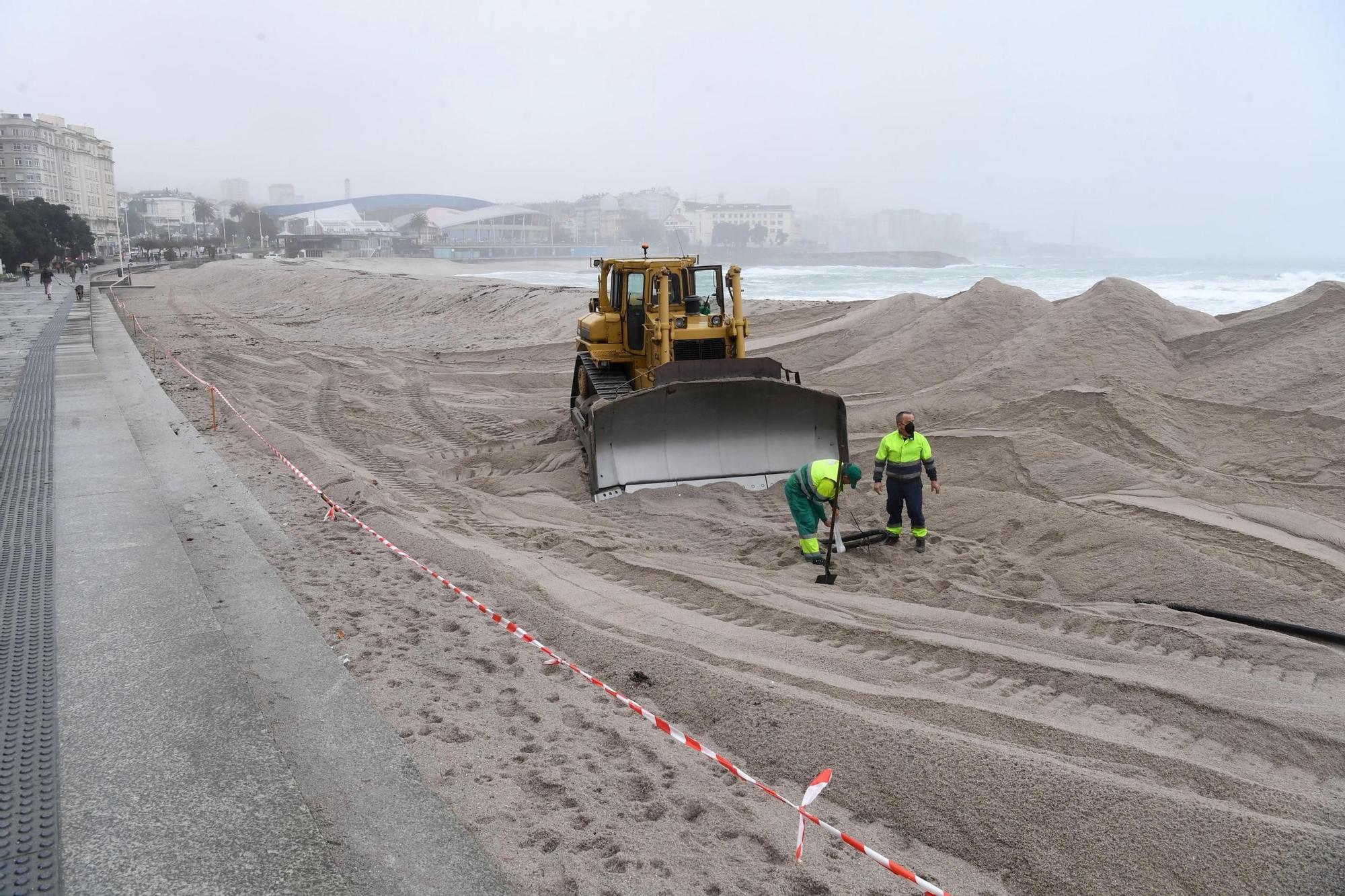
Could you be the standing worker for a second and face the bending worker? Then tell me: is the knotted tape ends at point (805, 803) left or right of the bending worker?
left

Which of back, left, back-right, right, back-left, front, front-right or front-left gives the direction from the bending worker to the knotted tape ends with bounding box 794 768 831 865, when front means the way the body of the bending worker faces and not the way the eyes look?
right

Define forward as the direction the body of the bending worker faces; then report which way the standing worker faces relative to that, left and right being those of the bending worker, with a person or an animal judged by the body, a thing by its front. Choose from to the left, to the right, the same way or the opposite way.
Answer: to the right

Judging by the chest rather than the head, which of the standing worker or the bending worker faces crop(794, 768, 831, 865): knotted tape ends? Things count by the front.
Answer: the standing worker

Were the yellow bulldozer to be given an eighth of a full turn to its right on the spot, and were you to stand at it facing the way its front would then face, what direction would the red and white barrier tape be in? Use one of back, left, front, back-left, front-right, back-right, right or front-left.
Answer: front

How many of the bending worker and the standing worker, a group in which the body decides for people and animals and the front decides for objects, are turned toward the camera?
1

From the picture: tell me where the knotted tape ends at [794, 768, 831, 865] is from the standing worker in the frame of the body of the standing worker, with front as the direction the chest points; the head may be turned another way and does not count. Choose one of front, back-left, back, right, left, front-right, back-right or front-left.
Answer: front

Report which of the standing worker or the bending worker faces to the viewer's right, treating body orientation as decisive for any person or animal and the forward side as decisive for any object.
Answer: the bending worker

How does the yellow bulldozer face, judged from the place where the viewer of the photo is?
facing the viewer and to the right of the viewer

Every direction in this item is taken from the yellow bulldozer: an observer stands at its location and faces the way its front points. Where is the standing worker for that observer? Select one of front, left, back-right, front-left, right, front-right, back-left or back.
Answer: front

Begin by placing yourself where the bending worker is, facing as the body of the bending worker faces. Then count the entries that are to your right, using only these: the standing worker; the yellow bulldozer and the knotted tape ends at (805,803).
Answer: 1

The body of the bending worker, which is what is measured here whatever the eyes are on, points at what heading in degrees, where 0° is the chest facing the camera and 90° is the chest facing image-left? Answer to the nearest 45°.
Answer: approximately 270°

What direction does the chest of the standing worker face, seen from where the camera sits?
toward the camera
